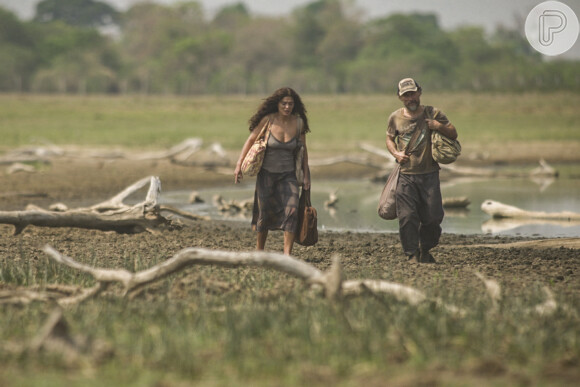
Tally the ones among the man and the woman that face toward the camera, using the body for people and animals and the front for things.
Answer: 2

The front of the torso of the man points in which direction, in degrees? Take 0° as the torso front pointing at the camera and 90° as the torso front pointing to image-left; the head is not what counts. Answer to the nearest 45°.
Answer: approximately 0°

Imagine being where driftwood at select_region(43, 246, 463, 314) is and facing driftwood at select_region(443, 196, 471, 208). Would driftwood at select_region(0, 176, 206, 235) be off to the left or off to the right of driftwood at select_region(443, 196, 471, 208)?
left

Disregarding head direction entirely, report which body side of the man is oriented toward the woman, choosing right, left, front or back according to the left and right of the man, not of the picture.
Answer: right

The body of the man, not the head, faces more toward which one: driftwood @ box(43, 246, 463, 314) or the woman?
the driftwood

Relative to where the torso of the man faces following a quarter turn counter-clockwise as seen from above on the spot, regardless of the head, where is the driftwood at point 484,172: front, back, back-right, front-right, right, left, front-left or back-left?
left

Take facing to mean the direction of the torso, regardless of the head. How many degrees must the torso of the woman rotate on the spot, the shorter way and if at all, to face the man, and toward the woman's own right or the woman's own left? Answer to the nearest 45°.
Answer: approximately 90° to the woman's own left

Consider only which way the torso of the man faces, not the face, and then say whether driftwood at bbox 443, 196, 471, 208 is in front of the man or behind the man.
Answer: behind
